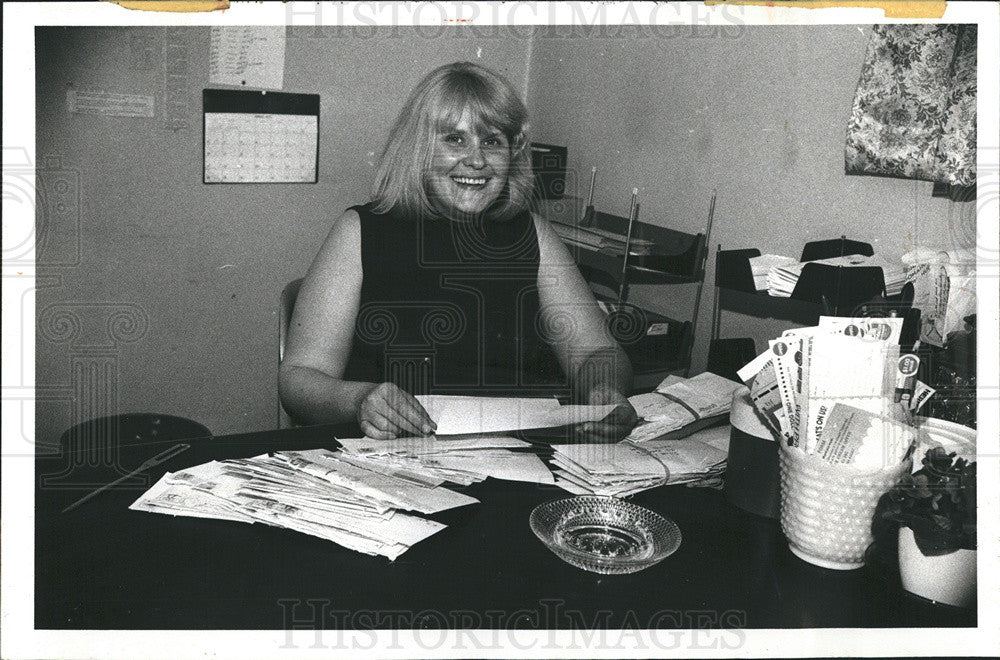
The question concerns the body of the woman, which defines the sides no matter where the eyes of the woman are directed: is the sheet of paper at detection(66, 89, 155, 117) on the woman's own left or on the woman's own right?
on the woman's own right

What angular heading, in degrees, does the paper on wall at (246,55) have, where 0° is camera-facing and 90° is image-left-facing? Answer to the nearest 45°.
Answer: approximately 0°

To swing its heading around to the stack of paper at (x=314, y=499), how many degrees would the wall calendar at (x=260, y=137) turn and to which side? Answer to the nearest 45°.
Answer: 0° — it already faces it

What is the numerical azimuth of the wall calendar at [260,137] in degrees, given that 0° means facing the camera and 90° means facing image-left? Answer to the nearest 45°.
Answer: approximately 0°

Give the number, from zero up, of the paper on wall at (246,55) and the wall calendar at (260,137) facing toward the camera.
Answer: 2
